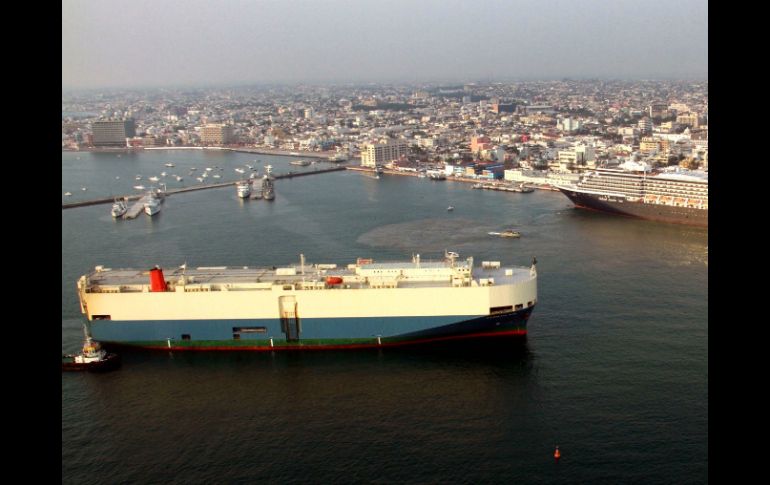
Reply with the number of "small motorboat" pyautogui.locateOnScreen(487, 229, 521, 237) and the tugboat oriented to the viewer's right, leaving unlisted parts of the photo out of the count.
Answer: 1

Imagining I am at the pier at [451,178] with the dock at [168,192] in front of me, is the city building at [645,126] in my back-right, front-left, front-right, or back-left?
back-right

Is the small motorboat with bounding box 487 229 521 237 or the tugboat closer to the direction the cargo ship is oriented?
the small motorboat

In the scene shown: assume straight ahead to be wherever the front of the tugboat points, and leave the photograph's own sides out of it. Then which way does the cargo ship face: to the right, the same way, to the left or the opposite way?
the same way

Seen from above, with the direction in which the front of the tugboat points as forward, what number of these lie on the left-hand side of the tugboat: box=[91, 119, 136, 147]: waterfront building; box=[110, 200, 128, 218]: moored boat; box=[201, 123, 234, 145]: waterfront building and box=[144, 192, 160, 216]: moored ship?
4

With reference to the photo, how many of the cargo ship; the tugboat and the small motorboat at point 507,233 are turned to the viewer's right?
2

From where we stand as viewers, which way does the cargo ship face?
facing to the right of the viewer
